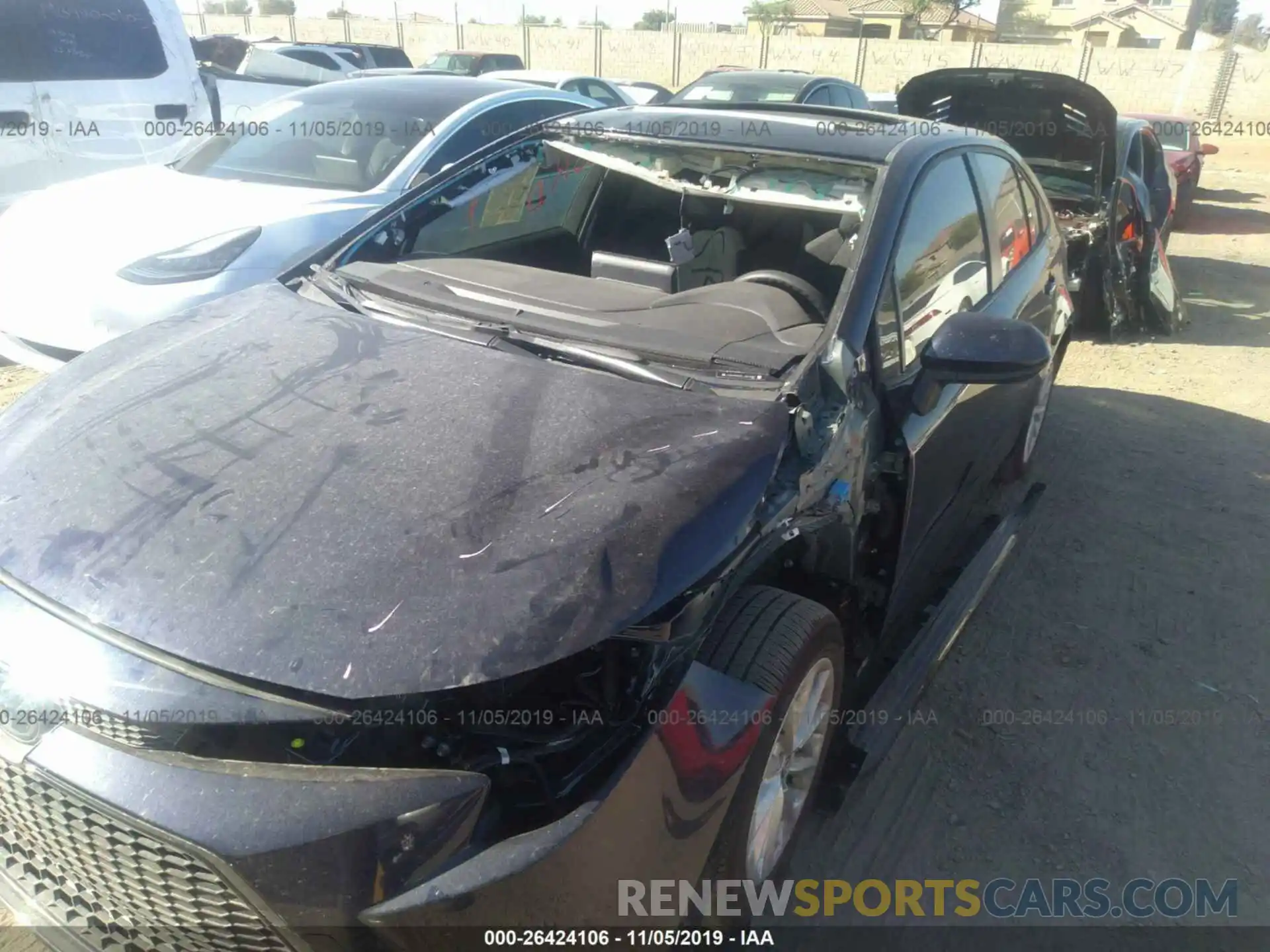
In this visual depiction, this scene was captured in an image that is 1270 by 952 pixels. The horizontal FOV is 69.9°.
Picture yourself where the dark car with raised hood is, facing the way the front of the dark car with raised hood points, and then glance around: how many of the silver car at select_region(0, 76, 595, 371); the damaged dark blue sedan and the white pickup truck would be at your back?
0

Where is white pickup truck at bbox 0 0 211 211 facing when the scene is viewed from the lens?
facing to the left of the viewer

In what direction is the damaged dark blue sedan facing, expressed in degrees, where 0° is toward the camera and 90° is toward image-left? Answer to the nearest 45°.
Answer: approximately 45°

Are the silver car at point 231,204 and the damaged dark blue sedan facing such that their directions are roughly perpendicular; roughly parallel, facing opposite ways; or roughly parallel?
roughly parallel

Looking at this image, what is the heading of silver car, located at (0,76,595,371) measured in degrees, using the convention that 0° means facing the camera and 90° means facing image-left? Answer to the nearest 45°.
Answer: approximately 45°

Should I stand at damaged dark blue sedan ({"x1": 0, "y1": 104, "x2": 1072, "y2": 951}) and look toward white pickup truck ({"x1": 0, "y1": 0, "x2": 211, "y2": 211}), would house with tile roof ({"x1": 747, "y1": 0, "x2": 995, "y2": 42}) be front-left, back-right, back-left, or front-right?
front-right

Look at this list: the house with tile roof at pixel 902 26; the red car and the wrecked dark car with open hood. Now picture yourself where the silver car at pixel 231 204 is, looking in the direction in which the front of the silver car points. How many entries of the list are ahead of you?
0

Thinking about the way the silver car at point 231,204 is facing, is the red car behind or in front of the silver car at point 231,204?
behind

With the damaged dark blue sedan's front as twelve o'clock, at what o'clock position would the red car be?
The red car is roughly at 6 o'clock from the damaged dark blue sedan.

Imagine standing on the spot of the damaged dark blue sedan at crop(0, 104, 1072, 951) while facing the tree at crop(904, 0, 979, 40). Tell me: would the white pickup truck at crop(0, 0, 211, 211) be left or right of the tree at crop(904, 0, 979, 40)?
left

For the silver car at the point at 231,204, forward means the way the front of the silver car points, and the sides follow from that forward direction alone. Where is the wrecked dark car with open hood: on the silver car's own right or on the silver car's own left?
on the silver car's own left

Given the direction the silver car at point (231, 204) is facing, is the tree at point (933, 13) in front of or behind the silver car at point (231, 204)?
behind

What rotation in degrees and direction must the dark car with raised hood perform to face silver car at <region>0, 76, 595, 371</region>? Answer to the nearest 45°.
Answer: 0° — it already faces it
